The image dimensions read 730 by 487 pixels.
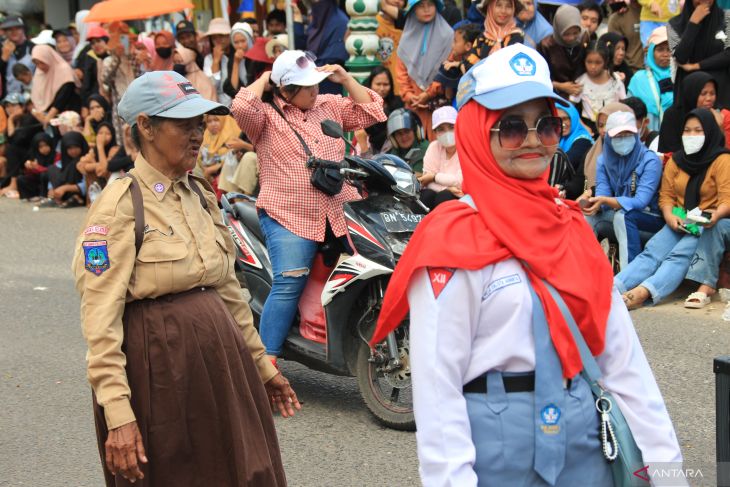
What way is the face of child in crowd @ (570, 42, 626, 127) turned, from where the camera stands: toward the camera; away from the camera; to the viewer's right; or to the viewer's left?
toward the camera

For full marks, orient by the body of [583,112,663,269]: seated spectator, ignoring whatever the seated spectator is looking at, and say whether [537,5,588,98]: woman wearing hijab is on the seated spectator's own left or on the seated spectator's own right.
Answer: on the seated spectator's own right

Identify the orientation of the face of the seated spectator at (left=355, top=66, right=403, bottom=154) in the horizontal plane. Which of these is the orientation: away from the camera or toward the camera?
toward the camera

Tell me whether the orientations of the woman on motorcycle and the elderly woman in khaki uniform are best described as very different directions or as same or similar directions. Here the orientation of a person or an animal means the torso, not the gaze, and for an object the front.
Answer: same or similar directions

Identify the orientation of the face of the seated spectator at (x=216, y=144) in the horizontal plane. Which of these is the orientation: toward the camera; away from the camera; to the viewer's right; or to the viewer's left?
toward the camera

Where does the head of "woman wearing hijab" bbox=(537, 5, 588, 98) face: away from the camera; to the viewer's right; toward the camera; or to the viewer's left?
toward the camera

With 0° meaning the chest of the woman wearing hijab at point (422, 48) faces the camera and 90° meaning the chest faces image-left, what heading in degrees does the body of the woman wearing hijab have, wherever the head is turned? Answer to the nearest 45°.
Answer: approximately 0°

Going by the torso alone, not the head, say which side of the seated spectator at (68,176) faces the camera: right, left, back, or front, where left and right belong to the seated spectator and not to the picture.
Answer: front

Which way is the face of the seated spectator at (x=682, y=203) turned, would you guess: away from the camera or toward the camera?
toward the camera

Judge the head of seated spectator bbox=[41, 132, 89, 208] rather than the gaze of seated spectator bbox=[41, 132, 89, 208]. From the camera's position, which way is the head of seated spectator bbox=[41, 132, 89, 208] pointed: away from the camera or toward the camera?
toward the camera

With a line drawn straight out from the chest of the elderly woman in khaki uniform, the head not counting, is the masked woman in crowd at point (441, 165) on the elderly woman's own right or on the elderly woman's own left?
on the elderly woman's own left

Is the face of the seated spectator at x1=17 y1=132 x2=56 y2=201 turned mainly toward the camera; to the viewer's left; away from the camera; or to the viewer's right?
toward the camera

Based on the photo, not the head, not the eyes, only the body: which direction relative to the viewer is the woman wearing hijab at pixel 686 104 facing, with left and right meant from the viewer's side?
facing the viewer and to the right of the viewer

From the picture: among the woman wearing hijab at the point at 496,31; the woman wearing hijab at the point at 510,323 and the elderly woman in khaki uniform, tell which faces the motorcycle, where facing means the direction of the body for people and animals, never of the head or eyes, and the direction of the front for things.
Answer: the woman wearing hijab at the point at 496,31
